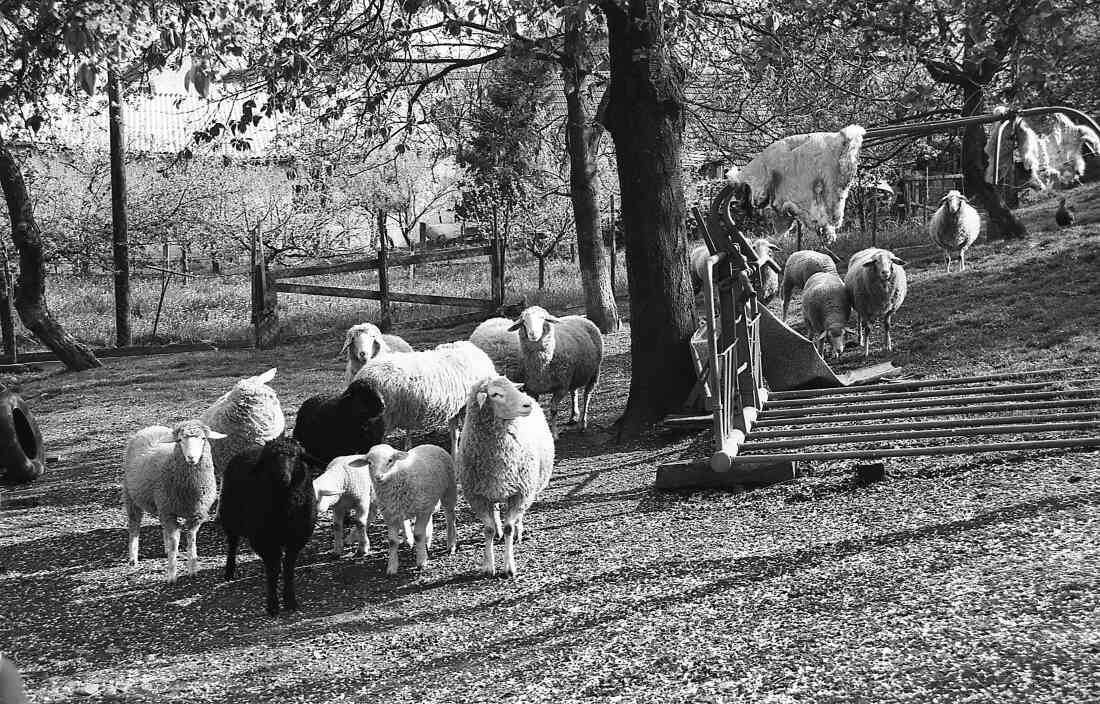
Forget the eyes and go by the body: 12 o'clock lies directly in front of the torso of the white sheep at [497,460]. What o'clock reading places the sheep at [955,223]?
The sheep is roughly at 7 o'clock from the white sheep.

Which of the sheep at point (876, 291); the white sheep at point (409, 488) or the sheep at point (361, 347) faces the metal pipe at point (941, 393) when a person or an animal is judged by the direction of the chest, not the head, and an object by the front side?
the sheep at point (876, 291)

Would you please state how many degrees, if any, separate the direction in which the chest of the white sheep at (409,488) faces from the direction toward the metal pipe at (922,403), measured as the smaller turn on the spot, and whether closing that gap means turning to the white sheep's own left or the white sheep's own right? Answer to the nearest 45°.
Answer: approximately 135° to the white sheep's own left

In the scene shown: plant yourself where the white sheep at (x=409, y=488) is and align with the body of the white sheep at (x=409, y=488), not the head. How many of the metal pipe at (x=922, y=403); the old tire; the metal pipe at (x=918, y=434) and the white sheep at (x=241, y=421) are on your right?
2

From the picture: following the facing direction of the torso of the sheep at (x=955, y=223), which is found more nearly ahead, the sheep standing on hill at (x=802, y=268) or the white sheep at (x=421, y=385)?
the white sheep

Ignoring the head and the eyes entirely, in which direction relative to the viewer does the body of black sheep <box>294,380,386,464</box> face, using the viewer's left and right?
facing to the right of the viewer

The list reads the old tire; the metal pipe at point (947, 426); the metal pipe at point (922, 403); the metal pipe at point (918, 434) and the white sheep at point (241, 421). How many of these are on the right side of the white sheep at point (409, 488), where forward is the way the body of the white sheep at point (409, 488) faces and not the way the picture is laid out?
2

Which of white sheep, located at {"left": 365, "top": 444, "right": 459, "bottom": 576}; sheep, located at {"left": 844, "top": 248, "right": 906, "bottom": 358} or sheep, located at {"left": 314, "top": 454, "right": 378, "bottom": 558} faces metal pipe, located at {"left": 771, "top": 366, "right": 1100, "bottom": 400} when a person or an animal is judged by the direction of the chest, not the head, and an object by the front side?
sheep, located at {"left": 844, "top": 248, "right": 906, "bottom": 358}

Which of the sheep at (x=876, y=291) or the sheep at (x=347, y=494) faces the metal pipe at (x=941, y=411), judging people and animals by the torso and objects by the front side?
the sheep at (x=876, y=291)

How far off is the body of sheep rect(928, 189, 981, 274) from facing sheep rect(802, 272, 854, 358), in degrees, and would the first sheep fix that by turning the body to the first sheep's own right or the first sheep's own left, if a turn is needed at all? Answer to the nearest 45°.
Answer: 0° — it already faces it
